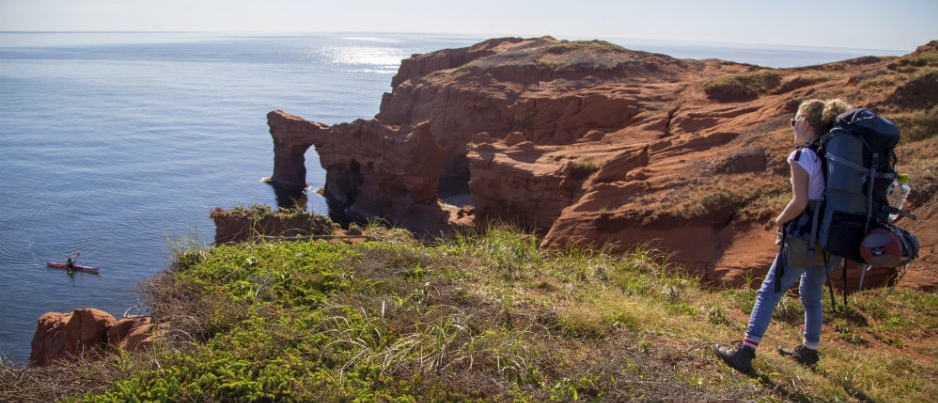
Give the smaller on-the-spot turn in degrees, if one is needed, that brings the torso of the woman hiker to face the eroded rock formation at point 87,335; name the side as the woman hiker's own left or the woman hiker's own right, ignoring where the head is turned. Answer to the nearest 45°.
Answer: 0° — they already face it

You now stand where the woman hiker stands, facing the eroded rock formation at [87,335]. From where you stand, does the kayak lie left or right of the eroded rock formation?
right

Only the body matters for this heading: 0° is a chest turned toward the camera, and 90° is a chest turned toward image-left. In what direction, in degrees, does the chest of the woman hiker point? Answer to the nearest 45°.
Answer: approximately 90°

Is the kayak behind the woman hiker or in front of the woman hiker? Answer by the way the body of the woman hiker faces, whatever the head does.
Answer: in front
